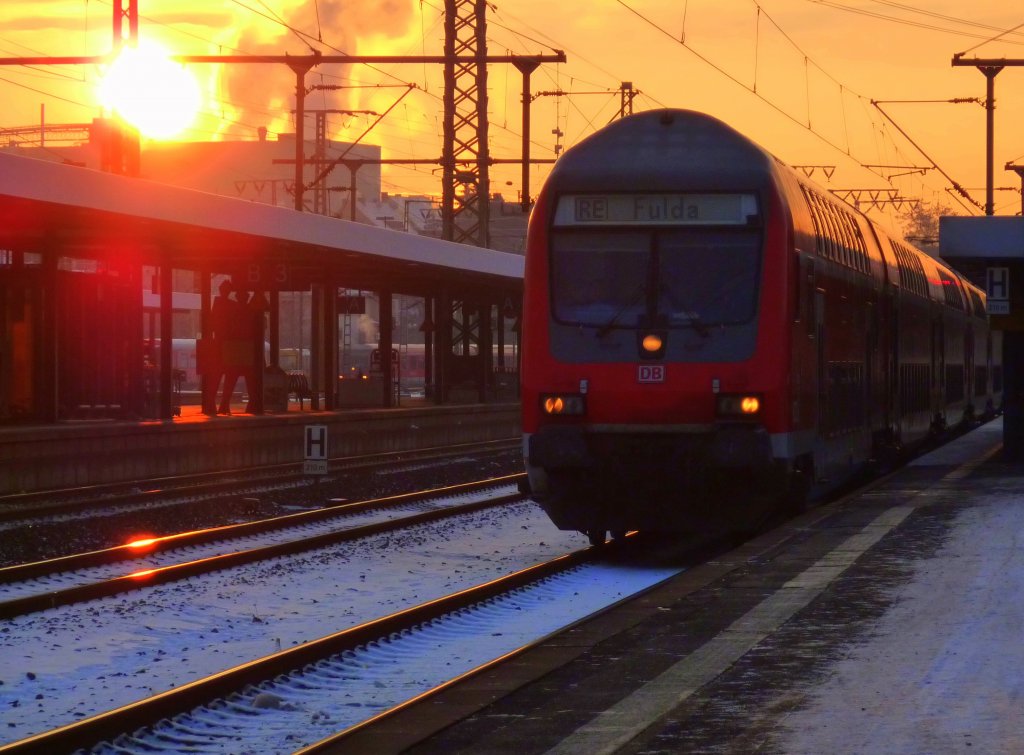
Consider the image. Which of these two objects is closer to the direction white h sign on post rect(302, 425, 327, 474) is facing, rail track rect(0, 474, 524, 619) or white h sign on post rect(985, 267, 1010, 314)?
the rail track

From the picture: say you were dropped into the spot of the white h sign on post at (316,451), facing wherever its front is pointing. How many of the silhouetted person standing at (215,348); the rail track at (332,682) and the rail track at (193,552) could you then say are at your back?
1

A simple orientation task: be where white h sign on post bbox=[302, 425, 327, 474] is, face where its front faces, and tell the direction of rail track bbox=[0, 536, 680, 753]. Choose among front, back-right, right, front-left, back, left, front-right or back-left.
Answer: front

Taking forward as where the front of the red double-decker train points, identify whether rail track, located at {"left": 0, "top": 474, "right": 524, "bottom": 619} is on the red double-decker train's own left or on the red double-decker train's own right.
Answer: on the red double-decker train's own right

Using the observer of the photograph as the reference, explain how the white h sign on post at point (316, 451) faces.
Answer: facing the viewer

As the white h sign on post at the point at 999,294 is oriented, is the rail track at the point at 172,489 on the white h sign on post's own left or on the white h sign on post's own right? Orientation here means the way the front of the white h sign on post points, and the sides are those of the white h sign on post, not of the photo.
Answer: on the white h sign on post's own right

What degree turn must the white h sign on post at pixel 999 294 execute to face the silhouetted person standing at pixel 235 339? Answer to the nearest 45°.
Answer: approximately 90° to its right

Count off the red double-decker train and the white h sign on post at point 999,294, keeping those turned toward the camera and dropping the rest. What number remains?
2

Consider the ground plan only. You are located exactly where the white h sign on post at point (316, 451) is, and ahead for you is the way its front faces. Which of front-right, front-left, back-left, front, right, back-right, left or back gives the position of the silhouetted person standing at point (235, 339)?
back

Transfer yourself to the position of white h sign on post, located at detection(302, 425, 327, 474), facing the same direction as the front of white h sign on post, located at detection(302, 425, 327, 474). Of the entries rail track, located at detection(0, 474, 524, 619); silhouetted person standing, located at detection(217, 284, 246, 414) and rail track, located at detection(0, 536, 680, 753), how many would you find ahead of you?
2

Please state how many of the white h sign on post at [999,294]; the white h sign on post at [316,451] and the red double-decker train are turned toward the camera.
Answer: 3

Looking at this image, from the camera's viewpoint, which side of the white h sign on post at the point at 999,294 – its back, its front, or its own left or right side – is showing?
front
